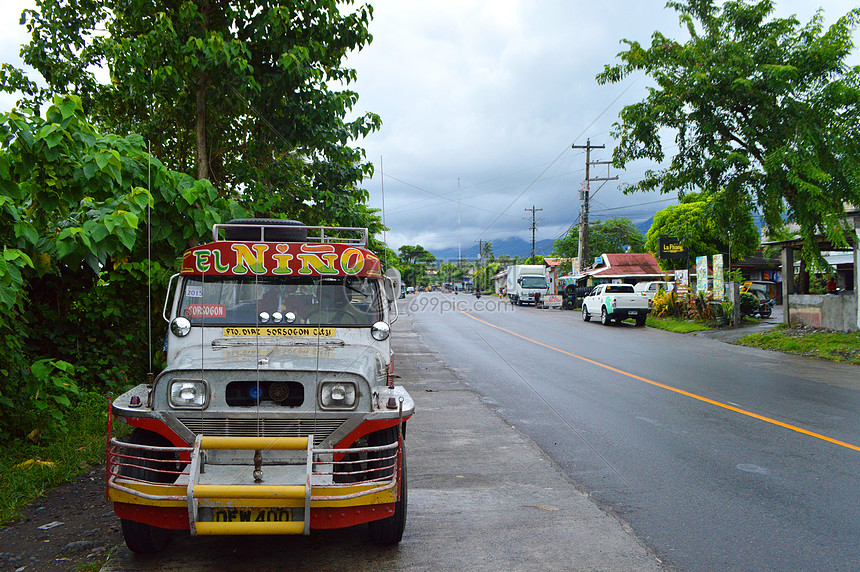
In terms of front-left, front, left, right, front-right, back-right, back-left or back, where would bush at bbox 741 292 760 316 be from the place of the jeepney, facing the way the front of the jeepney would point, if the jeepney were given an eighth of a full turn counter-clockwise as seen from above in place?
left

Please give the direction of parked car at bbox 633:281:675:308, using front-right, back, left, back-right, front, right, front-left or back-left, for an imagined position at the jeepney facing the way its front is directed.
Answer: back-left

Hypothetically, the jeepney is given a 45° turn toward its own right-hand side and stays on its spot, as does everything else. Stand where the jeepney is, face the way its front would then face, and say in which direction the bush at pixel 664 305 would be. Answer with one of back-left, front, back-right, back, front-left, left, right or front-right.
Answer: back

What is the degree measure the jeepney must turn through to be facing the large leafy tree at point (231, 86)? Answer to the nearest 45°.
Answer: approximately 180°

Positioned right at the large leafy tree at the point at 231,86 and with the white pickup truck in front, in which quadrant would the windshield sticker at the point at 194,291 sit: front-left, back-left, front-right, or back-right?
back-right

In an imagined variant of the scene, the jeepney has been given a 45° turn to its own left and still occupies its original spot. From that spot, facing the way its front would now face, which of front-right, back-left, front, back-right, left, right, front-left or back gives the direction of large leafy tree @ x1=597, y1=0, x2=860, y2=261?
left

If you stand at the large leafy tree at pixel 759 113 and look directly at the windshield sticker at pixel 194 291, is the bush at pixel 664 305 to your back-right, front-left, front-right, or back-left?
back-right

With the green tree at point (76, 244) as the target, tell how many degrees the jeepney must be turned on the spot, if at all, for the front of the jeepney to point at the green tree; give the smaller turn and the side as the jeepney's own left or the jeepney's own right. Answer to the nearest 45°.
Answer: approximately 135° to the jeepney's own right

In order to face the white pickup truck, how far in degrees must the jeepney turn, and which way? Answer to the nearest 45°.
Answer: approximately 135° to its left

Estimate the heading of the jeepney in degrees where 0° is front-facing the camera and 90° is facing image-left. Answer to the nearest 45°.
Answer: approximately 0°
